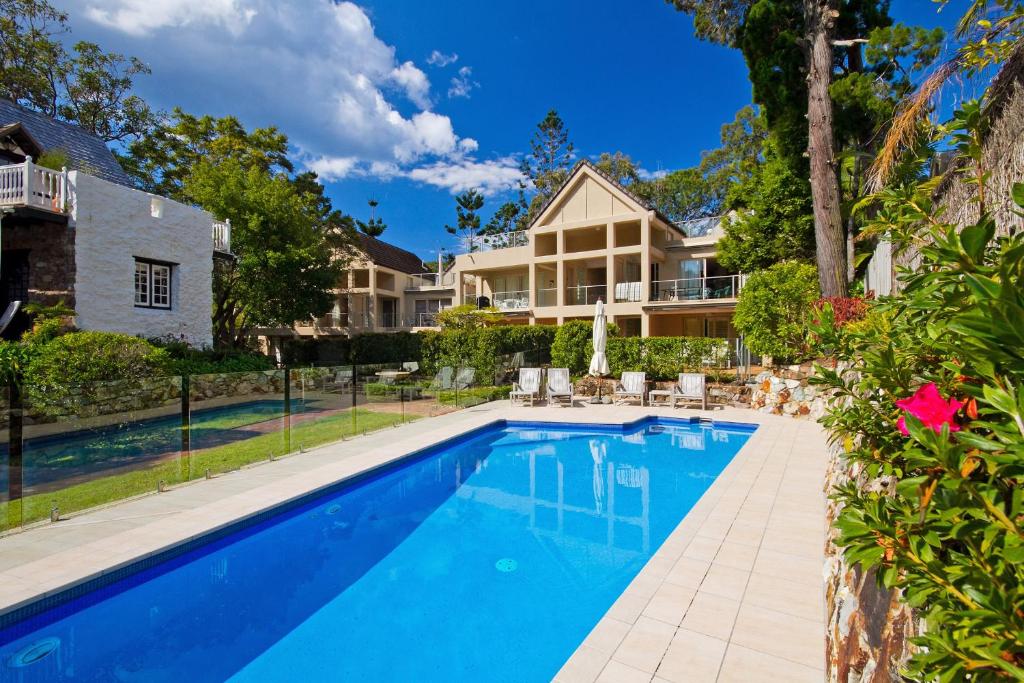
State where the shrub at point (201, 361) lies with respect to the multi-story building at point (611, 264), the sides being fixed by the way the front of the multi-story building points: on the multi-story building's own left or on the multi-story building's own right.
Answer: on the multi-story building's own right

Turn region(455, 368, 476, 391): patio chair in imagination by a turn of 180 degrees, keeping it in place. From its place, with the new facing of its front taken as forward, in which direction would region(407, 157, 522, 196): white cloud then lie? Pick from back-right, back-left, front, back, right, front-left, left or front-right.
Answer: front-left

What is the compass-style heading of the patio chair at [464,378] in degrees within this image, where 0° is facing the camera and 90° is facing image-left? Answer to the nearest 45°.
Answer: approximately 45°

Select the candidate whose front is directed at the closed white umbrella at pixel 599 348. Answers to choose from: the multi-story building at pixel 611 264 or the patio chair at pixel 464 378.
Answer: the multi-story building

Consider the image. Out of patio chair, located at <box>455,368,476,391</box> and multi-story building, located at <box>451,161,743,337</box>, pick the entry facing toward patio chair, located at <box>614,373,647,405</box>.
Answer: the multi-story building

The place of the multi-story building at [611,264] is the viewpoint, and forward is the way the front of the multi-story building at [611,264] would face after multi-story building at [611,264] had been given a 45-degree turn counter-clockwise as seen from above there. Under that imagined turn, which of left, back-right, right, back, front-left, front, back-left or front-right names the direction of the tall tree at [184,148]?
back-right

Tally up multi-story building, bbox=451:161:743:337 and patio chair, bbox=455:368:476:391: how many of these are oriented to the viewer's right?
0

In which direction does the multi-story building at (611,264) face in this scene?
toward the camera

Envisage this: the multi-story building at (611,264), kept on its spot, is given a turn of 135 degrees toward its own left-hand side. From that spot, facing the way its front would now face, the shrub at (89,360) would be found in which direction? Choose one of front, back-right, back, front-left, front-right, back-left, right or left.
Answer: back

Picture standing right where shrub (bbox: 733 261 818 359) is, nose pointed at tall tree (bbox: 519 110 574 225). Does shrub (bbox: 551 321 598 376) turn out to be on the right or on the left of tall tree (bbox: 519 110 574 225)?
left

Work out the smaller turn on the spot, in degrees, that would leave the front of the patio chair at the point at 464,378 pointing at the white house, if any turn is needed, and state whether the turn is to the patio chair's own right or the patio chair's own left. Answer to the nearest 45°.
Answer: approximately 45° to the patio chair's own right

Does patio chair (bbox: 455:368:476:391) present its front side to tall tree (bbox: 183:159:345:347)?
no

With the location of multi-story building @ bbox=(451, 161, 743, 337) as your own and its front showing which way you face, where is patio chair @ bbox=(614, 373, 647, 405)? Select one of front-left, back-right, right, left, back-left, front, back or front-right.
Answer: front

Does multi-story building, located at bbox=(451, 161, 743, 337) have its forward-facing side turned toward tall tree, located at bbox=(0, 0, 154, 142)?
no

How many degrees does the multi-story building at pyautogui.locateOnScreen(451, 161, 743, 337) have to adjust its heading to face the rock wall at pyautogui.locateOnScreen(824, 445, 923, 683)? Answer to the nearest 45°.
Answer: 0° — it already faces it

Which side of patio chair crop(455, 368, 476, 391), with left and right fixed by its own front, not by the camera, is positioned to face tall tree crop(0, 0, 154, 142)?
right

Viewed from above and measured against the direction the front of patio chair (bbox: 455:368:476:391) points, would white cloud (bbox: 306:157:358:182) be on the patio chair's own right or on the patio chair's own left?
on the patio chair's own right
